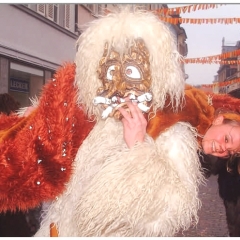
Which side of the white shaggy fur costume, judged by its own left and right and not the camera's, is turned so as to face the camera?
front
